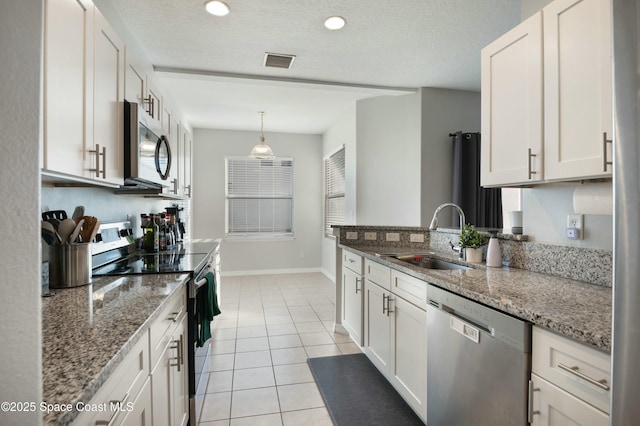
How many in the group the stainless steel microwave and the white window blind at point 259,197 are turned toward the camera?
1

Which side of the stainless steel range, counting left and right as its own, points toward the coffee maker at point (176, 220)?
left

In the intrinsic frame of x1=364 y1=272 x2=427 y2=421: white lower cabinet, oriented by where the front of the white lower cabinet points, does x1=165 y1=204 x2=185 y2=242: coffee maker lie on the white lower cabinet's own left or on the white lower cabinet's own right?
on the white lower cabinet's own right

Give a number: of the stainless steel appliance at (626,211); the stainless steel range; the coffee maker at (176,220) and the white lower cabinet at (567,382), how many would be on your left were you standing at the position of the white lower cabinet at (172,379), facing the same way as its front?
2

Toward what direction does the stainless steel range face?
to the viewer's right

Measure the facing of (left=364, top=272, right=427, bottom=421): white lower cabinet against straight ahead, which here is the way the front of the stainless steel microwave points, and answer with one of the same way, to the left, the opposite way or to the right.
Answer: the opposite way

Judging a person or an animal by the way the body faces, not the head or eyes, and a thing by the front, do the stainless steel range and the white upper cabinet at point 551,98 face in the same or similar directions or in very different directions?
very different directions

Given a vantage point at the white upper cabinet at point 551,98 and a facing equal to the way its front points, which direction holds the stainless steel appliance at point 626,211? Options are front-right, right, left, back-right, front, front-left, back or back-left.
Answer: front-left

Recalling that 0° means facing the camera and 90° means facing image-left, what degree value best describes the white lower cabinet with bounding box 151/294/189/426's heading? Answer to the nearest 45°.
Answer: approximately 270°

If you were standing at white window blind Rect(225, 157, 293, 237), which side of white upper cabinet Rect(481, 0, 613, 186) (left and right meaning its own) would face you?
right

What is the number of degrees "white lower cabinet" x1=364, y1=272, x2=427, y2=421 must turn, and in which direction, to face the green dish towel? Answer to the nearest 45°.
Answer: approximately 45° to its right

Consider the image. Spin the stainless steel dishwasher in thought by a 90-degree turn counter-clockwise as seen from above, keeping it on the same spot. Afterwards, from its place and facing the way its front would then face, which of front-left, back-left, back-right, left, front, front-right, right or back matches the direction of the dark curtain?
back-left

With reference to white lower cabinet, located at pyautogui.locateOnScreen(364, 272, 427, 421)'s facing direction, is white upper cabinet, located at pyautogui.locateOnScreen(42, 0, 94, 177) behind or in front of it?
in front

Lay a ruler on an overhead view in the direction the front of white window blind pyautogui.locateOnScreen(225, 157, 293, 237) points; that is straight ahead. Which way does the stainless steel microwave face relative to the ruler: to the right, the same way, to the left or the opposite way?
to the left

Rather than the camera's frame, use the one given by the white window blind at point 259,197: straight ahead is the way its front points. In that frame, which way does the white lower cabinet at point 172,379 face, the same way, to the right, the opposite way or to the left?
to the left
